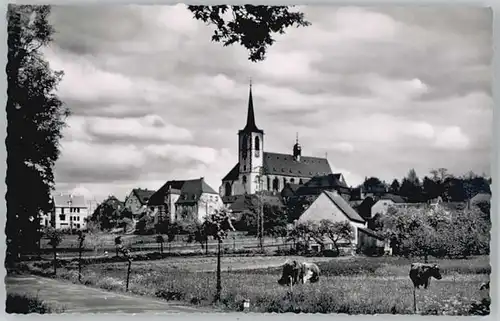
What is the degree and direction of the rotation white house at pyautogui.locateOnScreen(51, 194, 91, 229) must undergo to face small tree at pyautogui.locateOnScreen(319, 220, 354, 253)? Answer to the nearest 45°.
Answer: approximately 90° to its left

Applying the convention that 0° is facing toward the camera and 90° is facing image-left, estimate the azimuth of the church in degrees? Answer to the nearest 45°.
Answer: approximately 45°

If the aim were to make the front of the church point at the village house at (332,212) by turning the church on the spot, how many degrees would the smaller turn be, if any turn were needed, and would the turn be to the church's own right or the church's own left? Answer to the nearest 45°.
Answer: approximately 135° to the church's own left

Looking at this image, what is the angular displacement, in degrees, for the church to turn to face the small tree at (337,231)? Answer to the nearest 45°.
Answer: approximately 135° to its left

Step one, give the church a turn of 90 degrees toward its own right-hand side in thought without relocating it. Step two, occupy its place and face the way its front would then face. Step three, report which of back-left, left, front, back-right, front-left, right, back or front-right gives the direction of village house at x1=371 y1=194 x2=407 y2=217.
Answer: back-right

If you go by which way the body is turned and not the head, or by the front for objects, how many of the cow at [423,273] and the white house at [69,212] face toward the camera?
1
